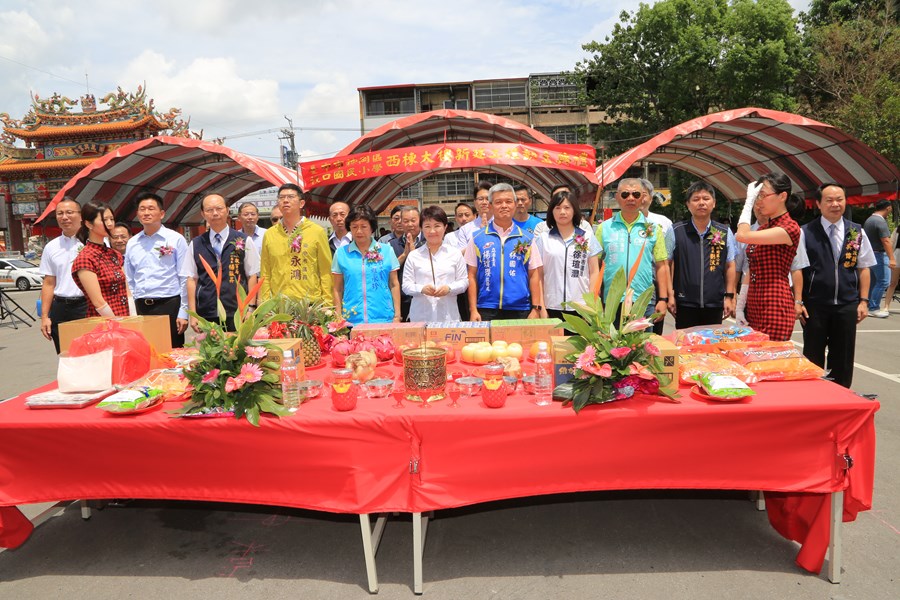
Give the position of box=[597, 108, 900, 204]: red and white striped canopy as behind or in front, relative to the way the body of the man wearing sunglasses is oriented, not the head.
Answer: behind

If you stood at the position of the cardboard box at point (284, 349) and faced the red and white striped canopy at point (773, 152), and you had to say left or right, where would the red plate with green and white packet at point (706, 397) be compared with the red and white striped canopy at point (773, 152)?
right

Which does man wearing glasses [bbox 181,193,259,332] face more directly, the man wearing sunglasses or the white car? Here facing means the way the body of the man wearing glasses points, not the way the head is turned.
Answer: the man wearing sunglasses

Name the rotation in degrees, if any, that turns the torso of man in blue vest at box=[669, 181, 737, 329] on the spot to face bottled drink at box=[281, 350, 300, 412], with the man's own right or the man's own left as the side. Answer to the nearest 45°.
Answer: approximately 45° to the man's own right

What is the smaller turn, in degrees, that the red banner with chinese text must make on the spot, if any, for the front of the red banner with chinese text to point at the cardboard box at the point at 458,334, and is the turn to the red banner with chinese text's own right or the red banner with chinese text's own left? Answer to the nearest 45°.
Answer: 0° — it already faces it

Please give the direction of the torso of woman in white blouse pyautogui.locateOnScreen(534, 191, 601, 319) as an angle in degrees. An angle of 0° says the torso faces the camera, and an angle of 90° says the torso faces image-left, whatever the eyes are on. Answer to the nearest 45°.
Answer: approximately 0°

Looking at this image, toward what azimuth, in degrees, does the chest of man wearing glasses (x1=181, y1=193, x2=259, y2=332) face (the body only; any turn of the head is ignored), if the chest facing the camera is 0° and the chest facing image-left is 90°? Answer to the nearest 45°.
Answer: approximately 0°

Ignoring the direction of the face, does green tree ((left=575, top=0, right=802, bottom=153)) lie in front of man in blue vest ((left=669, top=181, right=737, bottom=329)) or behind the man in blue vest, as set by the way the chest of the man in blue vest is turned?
behind

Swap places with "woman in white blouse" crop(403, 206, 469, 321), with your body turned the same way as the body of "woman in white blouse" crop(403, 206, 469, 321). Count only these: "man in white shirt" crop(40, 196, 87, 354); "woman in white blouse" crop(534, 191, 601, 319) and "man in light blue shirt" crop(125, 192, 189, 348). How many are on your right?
2
